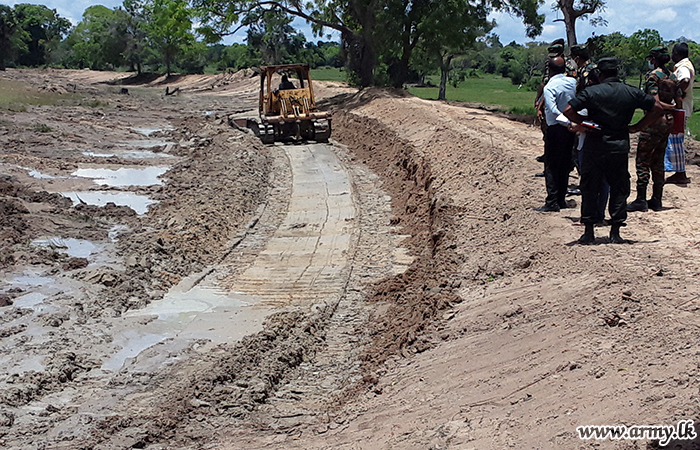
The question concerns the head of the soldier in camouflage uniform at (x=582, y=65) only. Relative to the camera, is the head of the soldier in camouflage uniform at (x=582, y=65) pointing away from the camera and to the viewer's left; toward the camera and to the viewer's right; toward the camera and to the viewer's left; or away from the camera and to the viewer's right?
toward the camera and to the viewer's left

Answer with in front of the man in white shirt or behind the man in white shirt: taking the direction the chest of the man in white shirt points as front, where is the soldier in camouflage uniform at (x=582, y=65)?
in front

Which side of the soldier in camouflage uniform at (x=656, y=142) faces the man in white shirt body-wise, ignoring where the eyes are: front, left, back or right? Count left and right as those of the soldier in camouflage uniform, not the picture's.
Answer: right

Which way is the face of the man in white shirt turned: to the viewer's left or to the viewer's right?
to the viewer's left

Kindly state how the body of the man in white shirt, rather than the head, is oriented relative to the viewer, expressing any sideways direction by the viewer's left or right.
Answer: facing to the left of the viewer

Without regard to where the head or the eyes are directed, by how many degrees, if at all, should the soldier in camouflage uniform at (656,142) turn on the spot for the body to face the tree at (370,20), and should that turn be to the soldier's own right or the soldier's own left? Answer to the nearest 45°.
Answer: approximately 45° to the soldier's own right

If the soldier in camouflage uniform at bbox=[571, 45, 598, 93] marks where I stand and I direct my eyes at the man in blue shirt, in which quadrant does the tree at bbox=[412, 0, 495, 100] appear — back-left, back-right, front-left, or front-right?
back-right

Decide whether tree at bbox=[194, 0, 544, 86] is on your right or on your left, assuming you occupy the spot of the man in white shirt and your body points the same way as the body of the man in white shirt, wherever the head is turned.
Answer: on your right

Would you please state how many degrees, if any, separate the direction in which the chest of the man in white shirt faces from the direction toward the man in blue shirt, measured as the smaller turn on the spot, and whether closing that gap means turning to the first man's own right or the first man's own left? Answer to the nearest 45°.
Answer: approximately 45° to the first man's own left
